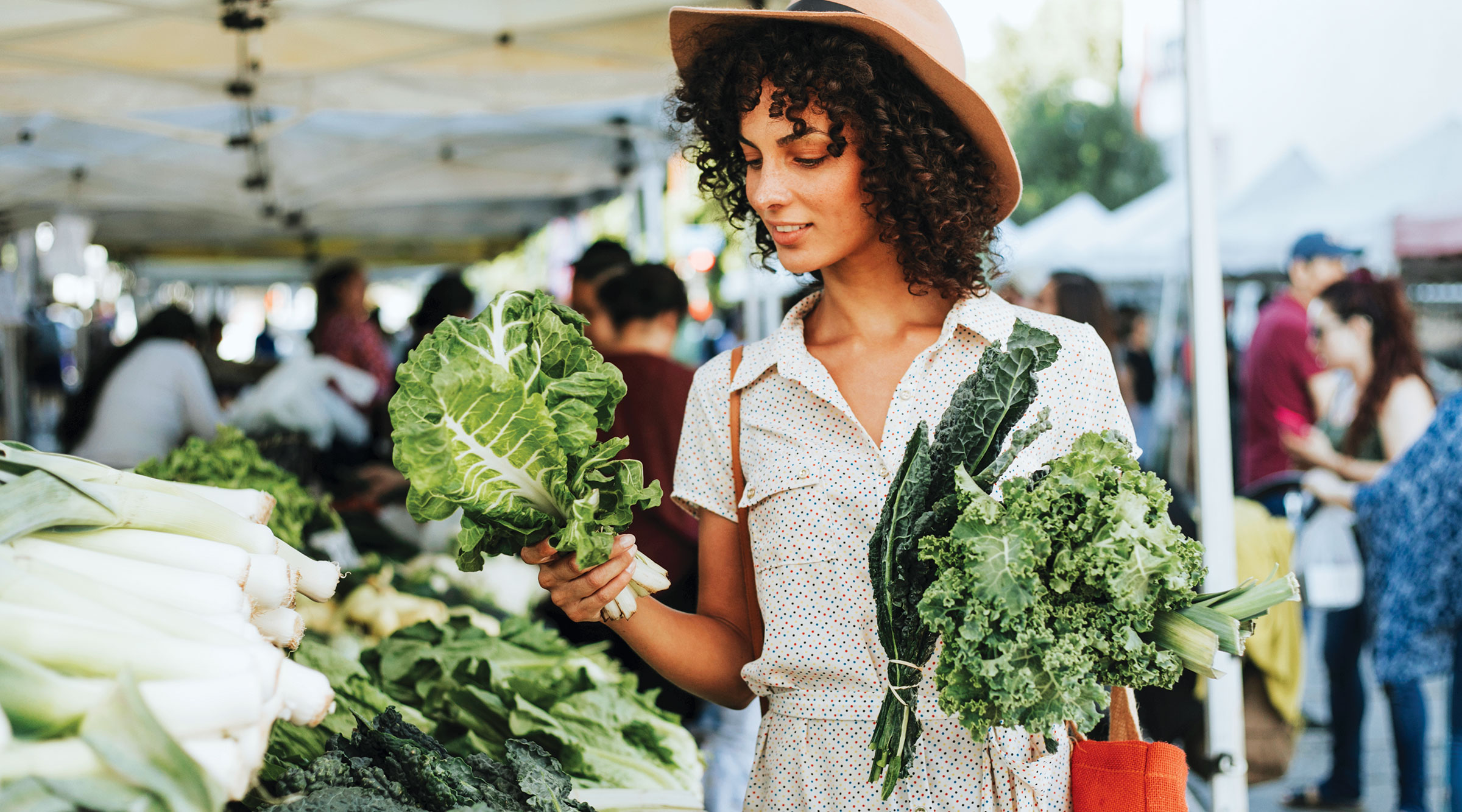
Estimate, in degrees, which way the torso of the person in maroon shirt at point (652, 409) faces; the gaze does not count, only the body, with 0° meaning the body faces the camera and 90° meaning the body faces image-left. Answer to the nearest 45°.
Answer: approximately 135°

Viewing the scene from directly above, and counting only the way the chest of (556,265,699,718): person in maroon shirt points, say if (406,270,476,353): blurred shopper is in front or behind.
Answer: in front

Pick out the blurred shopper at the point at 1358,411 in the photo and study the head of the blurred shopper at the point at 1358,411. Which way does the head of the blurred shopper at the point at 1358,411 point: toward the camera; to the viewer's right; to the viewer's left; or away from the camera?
to the viewer's left

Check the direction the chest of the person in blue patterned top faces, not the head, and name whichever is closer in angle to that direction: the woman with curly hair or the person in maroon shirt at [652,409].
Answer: the person in maroon shirt

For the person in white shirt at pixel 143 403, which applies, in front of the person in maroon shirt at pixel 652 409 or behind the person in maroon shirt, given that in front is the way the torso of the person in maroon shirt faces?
in front

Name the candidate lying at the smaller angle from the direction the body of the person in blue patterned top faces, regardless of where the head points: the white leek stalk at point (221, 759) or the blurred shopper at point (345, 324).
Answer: the blurred shopper

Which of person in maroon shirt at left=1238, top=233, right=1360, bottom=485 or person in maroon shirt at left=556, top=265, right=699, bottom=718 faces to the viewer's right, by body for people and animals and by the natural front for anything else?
person in maroon shirt at left=1238, top=233, right=1360, bottom=485

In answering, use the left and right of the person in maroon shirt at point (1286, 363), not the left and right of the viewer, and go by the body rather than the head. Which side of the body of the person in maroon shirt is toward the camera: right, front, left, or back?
right
